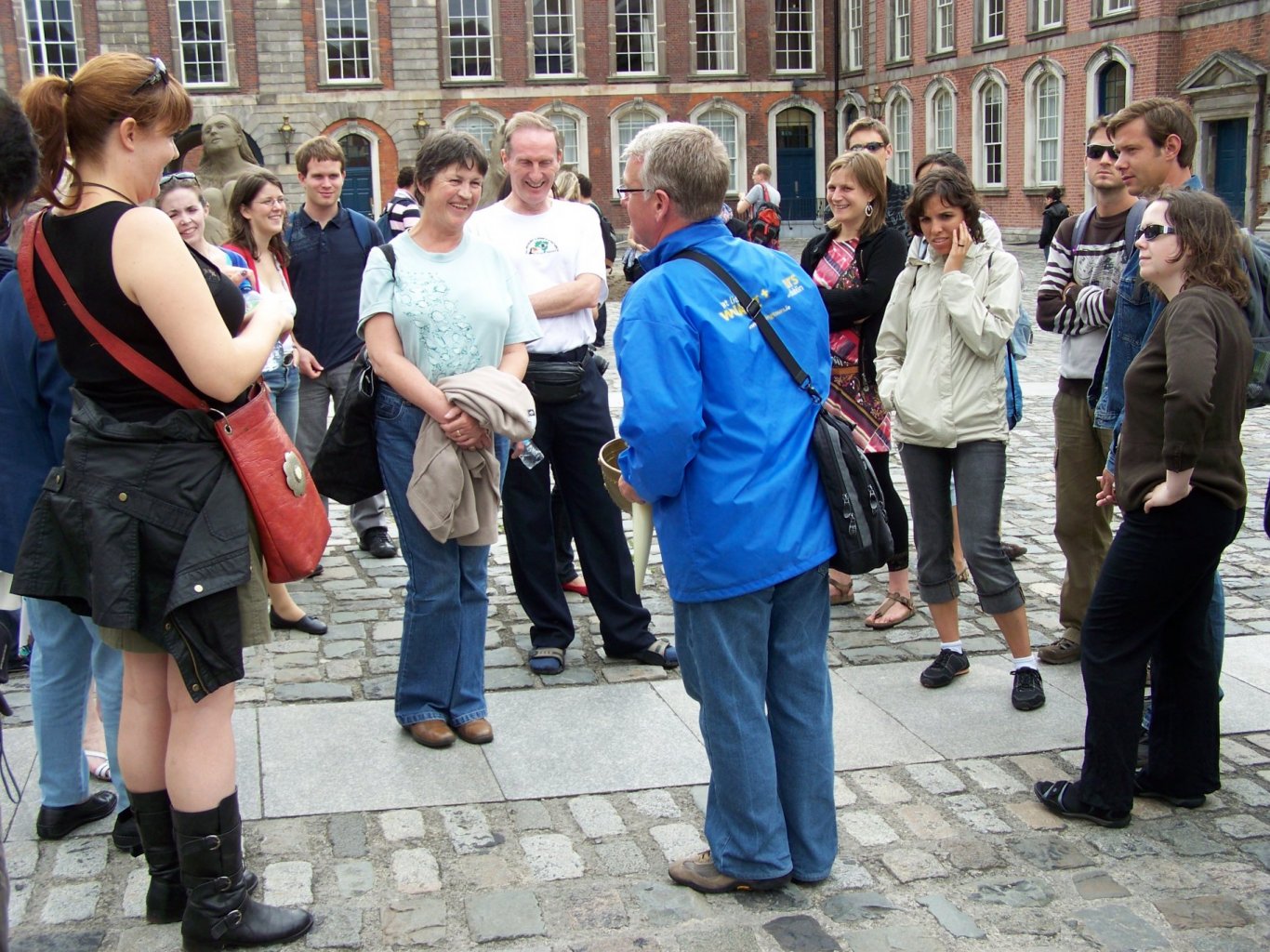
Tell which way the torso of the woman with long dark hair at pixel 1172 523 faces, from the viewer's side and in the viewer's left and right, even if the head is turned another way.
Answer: facing to the left of the viewer

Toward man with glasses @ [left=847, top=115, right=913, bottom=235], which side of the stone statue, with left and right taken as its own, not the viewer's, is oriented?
left

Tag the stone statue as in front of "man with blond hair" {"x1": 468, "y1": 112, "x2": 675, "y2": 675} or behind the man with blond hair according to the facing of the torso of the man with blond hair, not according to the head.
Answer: behind

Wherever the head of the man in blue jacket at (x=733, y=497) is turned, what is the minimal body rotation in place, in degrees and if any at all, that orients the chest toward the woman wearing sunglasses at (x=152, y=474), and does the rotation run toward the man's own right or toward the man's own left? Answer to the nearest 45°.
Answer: approximately 45° to the man's own left

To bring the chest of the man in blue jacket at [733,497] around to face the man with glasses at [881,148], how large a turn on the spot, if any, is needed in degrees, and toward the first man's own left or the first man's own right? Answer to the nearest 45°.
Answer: approximately 45° to the first man's own right

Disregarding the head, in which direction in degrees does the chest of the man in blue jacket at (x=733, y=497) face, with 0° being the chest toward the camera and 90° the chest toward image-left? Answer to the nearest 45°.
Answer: approximately 135°

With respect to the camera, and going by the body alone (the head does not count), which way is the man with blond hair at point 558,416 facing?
toward the camera

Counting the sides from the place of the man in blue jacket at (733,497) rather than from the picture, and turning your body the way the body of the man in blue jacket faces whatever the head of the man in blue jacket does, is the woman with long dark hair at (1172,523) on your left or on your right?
on your right

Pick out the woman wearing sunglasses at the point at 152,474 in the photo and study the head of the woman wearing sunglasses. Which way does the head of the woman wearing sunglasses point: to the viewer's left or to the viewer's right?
to the viewer's right

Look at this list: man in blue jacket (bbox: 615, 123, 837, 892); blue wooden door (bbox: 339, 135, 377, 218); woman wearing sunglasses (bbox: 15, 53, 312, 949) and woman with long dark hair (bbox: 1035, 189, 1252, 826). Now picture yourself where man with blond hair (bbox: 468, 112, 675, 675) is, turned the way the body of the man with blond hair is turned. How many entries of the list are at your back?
1

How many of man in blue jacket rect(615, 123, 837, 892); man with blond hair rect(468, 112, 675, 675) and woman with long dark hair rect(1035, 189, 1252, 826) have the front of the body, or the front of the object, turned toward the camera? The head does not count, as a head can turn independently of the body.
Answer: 1

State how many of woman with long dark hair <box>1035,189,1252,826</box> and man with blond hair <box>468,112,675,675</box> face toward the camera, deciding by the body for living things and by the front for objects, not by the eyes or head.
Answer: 1

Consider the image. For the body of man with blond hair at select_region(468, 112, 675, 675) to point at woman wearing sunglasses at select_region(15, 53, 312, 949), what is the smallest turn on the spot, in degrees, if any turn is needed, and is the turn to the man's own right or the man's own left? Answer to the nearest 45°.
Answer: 0° — they already face them
